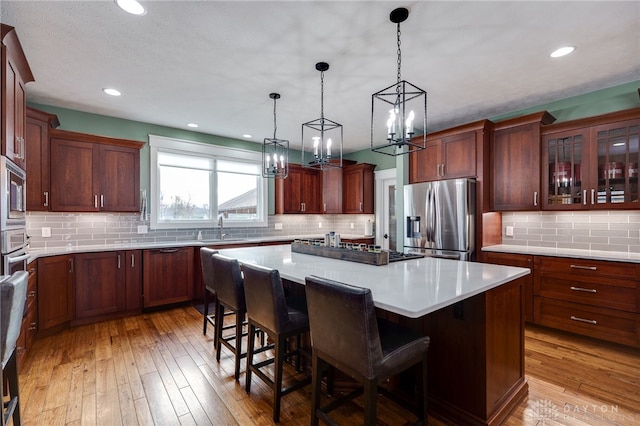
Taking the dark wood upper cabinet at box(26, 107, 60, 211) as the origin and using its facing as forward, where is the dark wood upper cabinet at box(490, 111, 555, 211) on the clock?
the dark wood upper cabinet at box(490, 111, 555, 211) is roughly at 12 o'clock from the dark wood upper cabinet at box(26, 107, 60, 211).

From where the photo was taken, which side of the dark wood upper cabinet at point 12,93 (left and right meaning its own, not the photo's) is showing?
right

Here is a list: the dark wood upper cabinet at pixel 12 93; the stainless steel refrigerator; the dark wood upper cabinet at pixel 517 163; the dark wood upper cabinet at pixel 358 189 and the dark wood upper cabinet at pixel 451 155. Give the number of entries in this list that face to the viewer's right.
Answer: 1

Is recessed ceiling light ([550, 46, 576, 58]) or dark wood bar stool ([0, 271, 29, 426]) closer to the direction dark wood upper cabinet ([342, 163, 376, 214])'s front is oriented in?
the dark wood bar stool

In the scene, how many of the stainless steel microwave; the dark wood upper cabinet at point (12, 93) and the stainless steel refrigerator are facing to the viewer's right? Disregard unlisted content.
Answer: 2

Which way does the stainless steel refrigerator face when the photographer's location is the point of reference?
facing the viewer and to the left of the viewer

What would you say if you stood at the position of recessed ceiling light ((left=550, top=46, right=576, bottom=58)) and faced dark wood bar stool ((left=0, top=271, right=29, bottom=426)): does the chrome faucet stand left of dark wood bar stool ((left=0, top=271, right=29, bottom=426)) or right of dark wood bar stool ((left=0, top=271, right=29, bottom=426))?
right

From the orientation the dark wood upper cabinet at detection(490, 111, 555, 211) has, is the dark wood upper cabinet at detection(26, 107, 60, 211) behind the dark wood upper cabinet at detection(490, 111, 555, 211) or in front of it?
in front

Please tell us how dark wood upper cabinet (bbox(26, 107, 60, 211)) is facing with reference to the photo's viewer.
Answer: facing the viewer and to the right of the viewer

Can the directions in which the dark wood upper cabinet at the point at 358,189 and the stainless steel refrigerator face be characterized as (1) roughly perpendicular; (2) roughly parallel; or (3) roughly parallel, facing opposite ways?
roughly parallel

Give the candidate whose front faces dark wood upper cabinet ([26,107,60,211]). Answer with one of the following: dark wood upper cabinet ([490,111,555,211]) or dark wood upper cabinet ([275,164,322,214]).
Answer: dark wood upper cabinet ([490,111,555,211])
